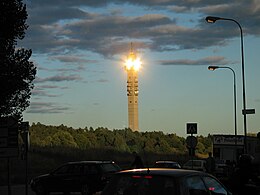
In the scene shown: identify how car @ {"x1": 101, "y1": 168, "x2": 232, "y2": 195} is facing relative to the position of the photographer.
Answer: facing away from the viewer and to the right of the viewer

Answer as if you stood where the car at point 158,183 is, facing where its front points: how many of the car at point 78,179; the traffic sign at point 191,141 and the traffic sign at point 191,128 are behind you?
0

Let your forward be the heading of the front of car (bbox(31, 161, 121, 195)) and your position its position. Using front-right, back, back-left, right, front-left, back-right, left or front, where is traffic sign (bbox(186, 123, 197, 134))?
back-right

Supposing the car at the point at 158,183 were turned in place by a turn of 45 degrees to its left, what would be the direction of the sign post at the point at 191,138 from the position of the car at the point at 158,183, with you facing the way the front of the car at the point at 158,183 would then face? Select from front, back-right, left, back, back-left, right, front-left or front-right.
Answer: front

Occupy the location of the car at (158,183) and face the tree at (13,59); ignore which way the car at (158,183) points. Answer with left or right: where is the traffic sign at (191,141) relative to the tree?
right

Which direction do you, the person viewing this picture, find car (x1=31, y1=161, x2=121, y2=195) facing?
facing away from the viewer and to the left of the viewer

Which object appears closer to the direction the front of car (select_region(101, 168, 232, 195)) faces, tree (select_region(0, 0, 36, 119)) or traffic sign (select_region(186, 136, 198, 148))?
the traffic sign

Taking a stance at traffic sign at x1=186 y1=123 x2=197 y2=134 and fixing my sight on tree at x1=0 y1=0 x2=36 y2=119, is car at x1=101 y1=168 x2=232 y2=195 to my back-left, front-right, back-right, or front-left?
front-left

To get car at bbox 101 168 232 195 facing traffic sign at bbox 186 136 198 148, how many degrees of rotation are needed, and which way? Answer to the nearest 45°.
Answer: approximately 45° to its left

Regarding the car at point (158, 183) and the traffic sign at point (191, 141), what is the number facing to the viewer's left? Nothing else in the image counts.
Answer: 0
